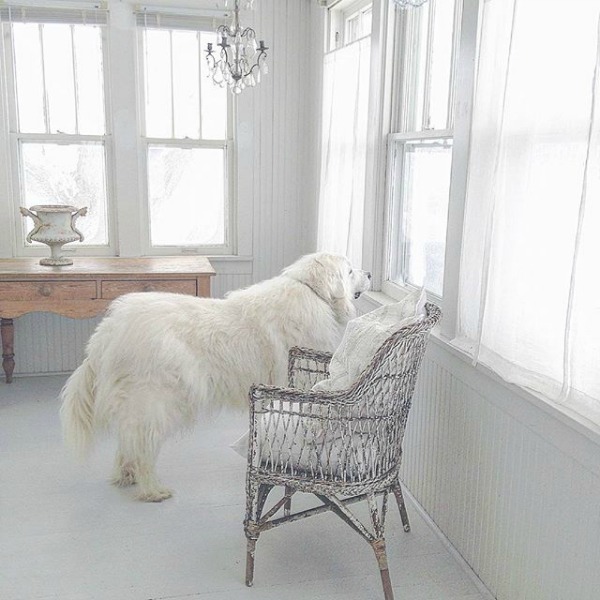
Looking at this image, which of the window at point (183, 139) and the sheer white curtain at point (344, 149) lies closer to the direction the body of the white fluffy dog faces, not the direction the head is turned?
the sheer white curtain

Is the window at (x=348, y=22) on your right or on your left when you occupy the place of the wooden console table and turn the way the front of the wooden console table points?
on your left

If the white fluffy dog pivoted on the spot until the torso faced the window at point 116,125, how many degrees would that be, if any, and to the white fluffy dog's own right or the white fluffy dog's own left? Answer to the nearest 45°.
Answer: approximately 45° to the white fluffy dog's own left

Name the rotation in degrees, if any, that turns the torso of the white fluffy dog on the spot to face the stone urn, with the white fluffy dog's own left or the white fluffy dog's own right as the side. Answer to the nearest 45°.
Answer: approximately 90° to the white fluffy dog's own left

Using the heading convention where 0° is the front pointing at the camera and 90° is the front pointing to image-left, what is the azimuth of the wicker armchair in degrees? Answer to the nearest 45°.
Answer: approximately 90°

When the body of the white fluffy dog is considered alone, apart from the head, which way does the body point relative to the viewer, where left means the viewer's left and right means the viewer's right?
facing away from the viewer and to the right of the viewer
